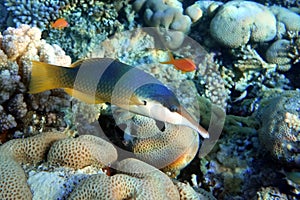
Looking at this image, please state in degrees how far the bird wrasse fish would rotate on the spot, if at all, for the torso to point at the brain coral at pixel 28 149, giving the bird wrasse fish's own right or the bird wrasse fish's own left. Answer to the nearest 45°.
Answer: approximately 180°

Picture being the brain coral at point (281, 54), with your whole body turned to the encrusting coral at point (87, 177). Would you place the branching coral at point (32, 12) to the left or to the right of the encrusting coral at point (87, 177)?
right

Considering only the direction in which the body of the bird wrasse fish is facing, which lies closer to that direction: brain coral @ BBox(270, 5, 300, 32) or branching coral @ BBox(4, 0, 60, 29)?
the brain coral

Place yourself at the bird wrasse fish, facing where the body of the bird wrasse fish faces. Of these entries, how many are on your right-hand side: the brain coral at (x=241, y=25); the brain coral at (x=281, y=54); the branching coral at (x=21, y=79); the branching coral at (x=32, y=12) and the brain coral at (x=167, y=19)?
0

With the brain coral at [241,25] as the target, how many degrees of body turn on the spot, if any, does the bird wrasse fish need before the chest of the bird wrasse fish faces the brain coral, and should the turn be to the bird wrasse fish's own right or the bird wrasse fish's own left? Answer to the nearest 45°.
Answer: approximately 45° to the bird wrasse fish's own left

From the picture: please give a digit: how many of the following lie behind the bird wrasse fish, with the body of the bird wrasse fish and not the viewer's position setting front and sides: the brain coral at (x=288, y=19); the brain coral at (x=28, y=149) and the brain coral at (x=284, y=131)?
1

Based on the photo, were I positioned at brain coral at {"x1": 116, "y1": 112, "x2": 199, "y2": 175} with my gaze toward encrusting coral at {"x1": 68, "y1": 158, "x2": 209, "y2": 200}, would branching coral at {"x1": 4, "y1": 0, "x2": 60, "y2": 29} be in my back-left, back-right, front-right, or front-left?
back-right

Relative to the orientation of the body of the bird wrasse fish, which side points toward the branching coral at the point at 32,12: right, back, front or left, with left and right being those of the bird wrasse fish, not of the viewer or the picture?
left

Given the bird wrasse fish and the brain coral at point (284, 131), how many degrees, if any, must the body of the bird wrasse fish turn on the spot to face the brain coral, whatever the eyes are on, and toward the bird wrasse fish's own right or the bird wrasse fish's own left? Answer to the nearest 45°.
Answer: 0° — it already faces it

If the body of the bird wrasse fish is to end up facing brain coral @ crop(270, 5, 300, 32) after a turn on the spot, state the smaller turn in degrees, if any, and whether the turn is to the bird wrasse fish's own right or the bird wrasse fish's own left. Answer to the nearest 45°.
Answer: approximately 45° to the bird wrasse fish's own left

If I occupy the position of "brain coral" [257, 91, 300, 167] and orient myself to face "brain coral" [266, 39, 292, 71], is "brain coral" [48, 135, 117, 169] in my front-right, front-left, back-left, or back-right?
back-left

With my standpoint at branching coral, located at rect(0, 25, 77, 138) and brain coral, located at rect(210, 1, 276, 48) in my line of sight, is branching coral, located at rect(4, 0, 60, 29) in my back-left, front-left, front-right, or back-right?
front-left

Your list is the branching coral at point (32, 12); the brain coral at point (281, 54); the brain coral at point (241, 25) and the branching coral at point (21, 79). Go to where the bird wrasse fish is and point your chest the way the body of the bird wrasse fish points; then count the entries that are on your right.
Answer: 0

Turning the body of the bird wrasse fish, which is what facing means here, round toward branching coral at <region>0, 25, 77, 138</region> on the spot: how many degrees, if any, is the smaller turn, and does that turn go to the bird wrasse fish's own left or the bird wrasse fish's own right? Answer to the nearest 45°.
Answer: approximately 135° to the bird wrasse fish's own left

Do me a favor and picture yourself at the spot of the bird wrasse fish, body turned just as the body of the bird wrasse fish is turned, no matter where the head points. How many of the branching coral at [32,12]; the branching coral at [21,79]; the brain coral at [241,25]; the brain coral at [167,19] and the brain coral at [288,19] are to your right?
0

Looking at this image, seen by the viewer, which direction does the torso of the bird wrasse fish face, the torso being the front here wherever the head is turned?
to the viewer's right

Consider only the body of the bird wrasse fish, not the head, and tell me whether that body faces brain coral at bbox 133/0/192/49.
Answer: no
